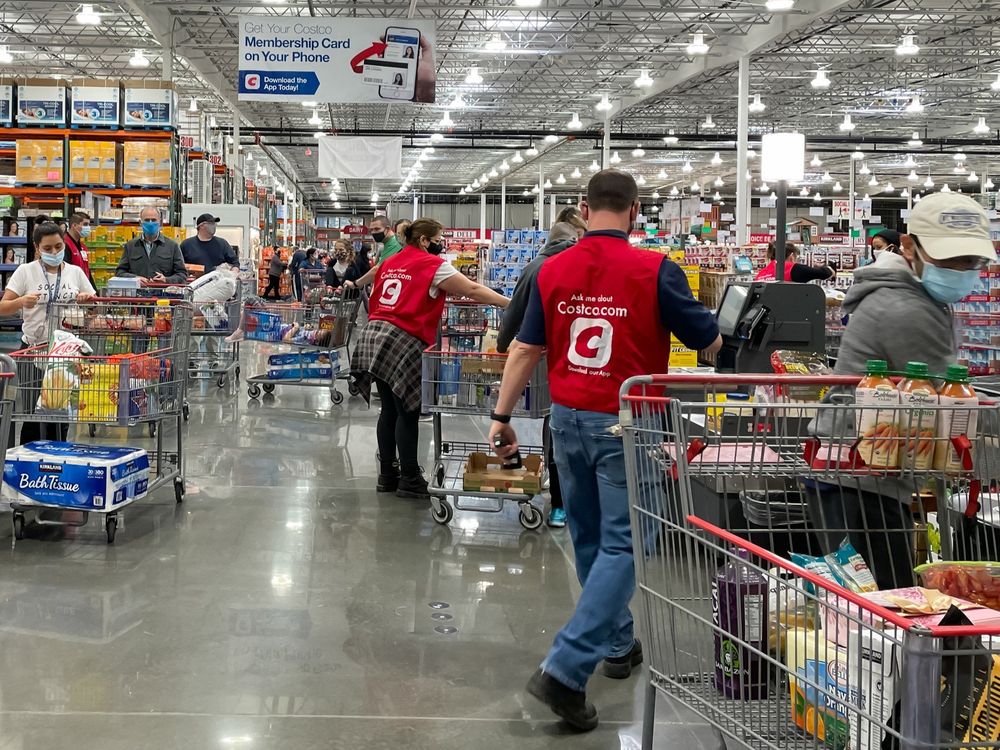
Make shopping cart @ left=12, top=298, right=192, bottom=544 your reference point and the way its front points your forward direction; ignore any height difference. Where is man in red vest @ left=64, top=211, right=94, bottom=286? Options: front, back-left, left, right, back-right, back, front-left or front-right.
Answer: back-right

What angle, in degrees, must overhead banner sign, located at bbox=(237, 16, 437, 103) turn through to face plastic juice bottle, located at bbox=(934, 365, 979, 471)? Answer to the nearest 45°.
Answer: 0° — it already faces it

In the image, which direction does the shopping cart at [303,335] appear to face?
to the viewer's left

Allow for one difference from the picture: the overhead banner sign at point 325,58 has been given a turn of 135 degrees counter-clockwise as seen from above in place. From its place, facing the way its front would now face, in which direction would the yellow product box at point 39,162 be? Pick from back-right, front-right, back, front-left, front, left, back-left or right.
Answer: left

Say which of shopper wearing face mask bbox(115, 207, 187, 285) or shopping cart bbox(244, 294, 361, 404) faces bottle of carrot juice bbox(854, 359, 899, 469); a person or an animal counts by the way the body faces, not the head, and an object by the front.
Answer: the shopper wearing face mask

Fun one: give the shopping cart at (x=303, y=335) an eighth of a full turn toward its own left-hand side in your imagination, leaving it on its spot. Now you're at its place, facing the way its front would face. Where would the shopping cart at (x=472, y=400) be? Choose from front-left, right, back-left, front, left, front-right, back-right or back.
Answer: front-left

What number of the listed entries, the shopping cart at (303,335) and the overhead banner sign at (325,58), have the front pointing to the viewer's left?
1
